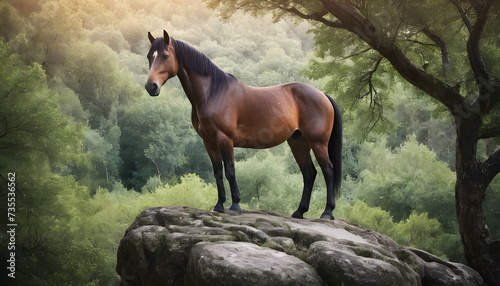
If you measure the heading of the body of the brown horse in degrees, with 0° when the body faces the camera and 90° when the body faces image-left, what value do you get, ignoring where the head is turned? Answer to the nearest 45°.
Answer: approximately 90°

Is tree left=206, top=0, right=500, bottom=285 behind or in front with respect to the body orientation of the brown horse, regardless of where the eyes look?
behind
